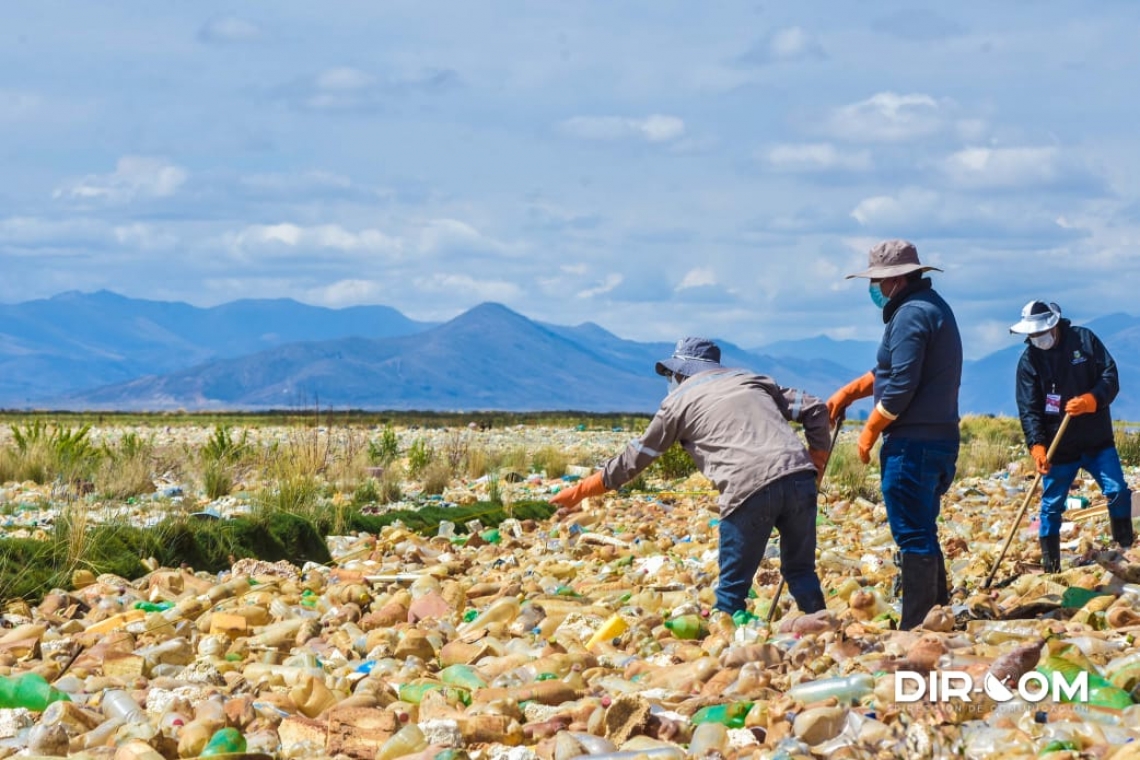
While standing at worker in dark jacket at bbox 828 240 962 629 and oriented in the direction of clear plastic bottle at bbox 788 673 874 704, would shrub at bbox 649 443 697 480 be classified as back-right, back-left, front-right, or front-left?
back-right

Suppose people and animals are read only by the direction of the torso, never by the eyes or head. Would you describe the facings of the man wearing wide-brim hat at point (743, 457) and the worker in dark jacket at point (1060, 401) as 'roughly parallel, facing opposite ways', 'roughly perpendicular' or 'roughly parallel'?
roughly perpendicular

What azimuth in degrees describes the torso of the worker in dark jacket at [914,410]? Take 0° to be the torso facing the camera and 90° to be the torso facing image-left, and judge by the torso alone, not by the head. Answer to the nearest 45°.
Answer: approximately 90°

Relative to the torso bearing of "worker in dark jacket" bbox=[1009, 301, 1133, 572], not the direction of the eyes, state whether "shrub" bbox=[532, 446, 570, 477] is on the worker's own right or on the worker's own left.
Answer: on the worker's own right

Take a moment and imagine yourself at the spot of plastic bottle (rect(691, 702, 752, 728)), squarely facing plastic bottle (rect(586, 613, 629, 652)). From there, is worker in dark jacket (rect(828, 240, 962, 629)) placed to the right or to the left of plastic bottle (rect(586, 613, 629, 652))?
right

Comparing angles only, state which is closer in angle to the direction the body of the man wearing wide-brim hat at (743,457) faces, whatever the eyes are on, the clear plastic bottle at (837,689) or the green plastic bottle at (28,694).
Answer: the green plastic bottle

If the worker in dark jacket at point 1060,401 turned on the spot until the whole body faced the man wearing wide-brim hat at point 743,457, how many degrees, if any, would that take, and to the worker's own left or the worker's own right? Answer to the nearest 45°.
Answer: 0° — they already face them

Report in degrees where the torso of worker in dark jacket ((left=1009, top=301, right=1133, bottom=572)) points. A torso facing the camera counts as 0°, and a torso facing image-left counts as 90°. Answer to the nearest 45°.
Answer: approximately 45°
